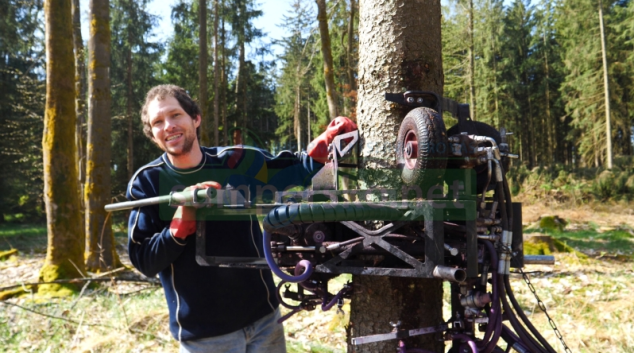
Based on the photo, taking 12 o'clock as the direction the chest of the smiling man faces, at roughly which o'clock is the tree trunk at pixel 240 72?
The tree trunk is roughly at 6 o'clock from the smiling man.

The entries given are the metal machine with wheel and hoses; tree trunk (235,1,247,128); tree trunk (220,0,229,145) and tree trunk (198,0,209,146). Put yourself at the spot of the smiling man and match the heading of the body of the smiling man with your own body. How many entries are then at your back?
3

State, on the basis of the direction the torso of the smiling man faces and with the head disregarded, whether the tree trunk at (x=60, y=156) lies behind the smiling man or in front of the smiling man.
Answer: behind

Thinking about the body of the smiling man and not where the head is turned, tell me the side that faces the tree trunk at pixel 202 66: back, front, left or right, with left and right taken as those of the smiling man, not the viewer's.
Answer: back

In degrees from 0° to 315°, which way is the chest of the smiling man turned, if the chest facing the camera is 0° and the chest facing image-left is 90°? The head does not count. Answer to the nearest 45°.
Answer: approximately 0°

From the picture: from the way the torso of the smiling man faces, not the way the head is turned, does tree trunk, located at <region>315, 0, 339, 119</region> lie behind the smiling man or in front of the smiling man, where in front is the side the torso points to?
behind

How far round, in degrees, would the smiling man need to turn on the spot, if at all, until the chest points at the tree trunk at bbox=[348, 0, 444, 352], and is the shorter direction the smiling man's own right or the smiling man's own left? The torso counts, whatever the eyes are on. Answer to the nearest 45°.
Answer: approximately 45° to the smiling man's own left

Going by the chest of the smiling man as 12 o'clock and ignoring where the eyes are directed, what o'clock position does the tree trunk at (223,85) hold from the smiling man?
The tree trunk is roughly at 6 o'clock from the smiling man.

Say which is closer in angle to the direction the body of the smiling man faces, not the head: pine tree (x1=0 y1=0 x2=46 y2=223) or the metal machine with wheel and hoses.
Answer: the metal machine with wheel and hoses

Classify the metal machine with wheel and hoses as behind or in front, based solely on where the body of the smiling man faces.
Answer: in front

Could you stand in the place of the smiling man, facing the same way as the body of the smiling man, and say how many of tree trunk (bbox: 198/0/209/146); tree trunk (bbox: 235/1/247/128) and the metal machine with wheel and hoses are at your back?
2
